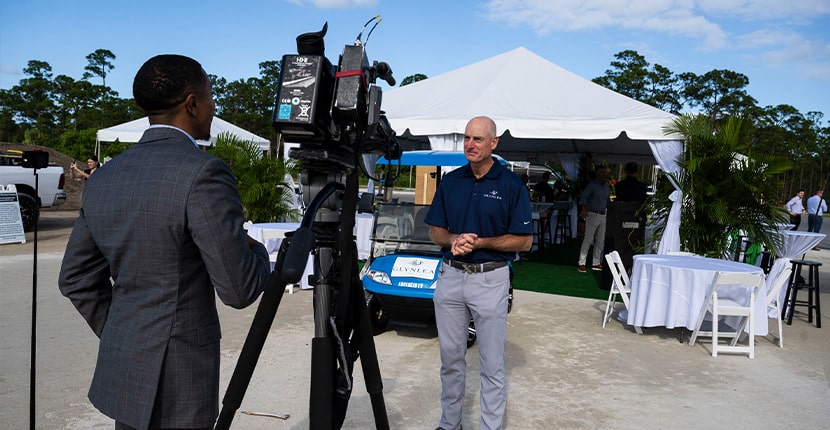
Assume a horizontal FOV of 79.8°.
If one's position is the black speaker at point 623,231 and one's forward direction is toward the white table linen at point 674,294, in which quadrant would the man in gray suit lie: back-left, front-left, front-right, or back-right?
front-right

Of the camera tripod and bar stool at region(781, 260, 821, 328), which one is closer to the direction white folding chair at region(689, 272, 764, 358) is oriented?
the bar stool

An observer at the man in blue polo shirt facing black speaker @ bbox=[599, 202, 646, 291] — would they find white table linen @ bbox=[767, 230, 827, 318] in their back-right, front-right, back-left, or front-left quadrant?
front-right

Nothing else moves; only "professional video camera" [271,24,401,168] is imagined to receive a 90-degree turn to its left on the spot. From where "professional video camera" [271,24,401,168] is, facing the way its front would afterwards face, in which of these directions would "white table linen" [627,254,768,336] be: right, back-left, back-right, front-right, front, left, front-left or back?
right

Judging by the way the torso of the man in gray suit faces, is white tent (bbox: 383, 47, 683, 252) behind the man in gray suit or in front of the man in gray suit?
in front

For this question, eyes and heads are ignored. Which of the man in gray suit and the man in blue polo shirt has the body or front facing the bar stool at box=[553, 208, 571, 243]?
the man in gray suit

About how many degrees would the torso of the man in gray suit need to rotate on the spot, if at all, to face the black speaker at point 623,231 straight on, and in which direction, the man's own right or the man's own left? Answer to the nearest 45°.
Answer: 0° — they already face it

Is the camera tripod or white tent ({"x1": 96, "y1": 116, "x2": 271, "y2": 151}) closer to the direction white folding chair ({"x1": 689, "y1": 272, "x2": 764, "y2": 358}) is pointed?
the white tent

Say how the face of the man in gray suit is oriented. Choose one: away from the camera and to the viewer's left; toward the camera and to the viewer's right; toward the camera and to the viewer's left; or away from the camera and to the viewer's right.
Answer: away from the camera and to the viewer's right

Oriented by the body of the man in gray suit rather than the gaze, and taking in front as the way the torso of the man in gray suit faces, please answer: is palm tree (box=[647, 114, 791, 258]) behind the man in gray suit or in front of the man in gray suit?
in front

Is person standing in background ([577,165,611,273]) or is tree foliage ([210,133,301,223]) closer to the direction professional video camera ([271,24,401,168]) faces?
the person standing in background

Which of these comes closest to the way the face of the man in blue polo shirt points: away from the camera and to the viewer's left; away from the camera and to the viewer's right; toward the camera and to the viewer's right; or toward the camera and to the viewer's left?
toward the camera and to the viewer's left

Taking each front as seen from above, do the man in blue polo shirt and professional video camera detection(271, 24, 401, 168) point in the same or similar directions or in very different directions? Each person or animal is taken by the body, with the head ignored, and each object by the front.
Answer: very different directions

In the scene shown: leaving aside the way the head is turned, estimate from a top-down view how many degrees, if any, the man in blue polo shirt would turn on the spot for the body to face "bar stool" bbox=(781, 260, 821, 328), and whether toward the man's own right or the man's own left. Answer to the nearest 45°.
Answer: approximately 180°

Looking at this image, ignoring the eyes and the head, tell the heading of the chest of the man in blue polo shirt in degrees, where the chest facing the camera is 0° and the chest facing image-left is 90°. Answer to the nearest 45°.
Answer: approximately 45°

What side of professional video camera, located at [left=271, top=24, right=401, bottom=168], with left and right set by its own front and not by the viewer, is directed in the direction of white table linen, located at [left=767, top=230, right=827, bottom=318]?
front

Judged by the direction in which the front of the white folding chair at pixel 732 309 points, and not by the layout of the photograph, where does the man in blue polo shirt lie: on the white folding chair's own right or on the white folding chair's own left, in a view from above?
on the white folding chair's own left

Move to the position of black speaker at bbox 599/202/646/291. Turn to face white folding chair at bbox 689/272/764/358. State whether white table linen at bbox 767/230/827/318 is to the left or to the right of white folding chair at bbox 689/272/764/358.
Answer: left
